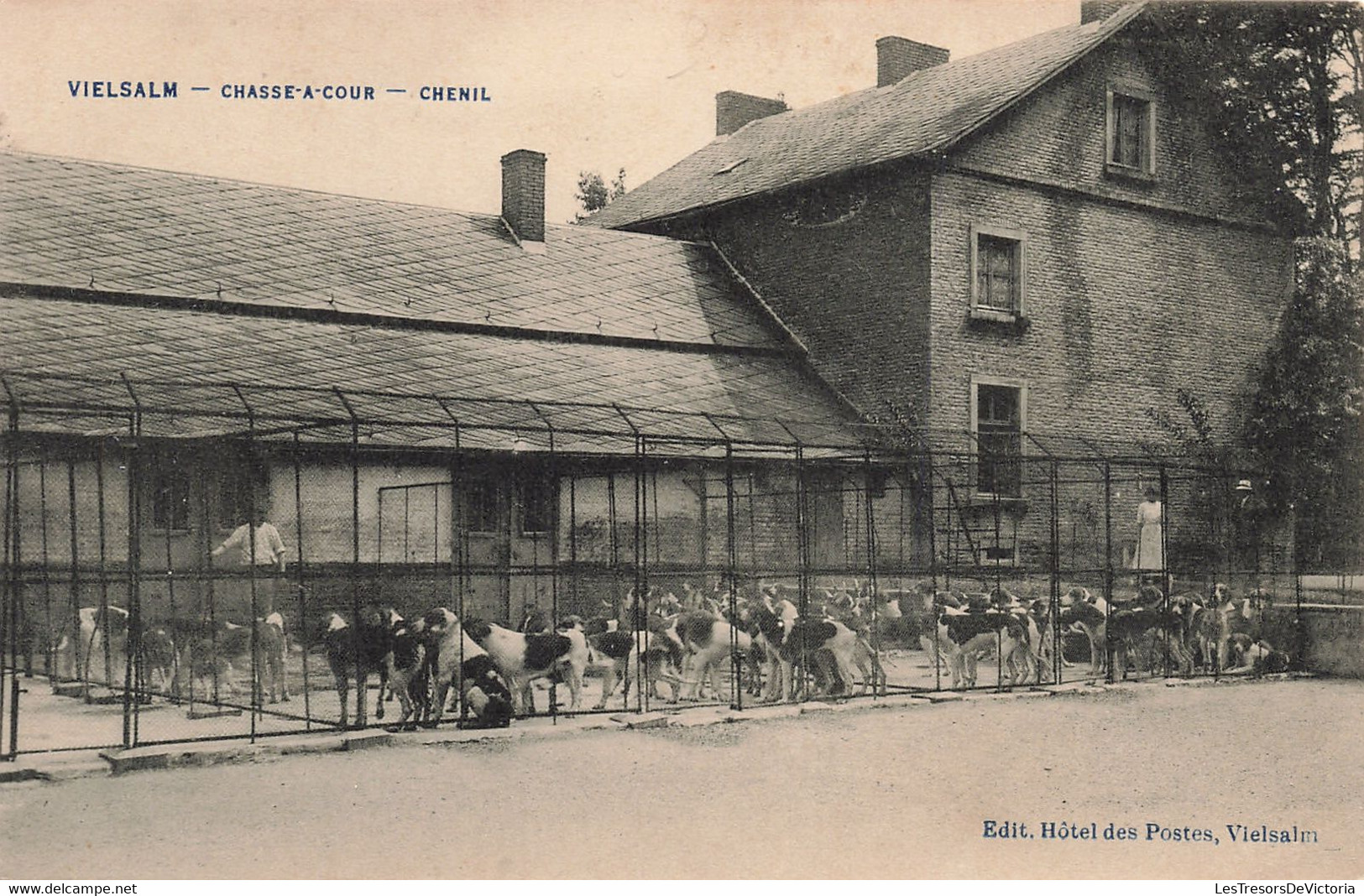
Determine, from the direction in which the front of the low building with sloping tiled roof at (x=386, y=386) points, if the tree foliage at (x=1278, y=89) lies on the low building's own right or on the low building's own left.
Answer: on the low building's own left

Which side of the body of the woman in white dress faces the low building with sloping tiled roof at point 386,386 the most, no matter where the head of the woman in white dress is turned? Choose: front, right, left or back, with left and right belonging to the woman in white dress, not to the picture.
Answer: right

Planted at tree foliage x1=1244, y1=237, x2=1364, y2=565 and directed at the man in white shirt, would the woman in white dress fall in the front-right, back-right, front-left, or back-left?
front-left

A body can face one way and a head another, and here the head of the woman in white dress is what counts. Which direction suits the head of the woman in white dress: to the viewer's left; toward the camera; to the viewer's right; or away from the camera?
toward the camera

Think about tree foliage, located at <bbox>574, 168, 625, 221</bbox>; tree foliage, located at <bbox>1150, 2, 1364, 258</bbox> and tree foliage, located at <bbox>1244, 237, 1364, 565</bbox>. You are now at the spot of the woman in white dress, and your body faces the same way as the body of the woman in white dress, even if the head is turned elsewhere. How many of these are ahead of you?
0

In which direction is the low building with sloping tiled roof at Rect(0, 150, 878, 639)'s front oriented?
toward the camera

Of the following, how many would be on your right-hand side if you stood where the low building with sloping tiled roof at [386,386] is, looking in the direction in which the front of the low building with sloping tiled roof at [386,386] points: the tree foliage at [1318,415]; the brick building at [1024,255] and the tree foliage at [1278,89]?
0

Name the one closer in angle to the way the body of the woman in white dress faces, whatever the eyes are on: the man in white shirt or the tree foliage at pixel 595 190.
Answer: the man in white shirt

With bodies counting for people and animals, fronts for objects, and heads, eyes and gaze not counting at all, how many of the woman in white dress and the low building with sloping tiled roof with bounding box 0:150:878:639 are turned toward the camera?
2

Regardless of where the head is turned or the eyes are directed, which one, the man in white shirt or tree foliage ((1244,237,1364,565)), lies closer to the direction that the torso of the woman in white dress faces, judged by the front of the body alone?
the man in white shirt

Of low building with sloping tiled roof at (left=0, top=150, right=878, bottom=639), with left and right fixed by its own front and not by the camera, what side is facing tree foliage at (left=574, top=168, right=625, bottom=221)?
back

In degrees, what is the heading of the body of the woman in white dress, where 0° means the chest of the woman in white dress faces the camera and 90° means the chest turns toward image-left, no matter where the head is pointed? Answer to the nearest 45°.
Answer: approximately 0°

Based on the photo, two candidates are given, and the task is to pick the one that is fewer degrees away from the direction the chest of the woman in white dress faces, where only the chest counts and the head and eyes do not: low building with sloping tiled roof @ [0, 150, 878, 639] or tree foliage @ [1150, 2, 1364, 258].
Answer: the low building with sloping tiled roof

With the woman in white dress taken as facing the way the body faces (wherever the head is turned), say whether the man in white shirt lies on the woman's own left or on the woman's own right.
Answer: on the woman's own right

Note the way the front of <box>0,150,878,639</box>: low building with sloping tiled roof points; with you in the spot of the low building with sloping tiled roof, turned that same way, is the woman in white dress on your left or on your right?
on your left
